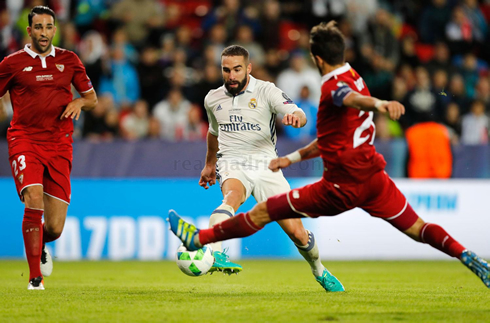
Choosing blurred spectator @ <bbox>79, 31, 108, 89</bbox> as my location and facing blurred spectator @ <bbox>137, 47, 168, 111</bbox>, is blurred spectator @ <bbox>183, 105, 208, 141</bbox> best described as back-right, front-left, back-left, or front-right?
front-right

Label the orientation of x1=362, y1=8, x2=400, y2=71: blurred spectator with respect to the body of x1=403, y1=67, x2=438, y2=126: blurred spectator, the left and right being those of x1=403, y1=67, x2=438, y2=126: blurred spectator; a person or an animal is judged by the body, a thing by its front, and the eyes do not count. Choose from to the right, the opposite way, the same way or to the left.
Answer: the same way

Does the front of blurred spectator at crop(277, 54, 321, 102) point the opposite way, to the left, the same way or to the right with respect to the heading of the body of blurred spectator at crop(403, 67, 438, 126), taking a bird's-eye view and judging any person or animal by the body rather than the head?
the same way

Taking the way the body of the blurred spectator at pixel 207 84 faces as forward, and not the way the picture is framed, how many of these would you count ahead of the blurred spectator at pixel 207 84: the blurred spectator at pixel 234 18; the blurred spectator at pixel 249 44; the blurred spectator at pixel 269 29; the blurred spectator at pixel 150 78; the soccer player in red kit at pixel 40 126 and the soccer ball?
2

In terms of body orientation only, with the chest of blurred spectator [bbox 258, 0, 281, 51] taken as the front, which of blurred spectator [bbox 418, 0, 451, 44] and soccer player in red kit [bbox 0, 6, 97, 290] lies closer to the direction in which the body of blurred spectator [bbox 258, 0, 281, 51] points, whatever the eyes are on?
the soccer player in red kit

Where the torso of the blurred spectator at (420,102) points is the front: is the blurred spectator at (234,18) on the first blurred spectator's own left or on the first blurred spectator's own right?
on the first blurred spectator's own right

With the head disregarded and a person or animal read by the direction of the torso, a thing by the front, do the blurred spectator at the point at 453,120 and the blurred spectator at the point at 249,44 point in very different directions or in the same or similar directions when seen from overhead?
same or similar directions

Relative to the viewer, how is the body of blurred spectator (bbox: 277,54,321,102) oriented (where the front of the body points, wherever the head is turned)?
toward the camera

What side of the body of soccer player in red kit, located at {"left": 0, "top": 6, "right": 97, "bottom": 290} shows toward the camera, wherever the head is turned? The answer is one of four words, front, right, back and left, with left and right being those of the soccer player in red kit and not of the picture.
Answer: front

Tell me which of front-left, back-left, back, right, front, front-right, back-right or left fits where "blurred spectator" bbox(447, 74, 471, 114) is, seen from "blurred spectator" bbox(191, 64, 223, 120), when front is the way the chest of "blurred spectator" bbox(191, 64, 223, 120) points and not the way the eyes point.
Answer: left

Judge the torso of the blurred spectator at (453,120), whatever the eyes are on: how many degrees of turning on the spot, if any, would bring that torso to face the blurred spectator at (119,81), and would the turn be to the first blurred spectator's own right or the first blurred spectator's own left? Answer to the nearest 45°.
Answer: approximately 90° to the first blurred spectator's own right

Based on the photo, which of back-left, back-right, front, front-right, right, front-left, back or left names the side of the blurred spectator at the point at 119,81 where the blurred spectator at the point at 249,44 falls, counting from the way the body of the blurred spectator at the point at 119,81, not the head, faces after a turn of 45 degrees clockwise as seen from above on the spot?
back-left

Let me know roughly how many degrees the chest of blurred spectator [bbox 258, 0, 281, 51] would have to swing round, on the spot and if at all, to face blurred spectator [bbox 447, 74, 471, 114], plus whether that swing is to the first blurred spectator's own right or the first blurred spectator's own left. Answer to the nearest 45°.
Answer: approximately 90° to the first blurred spectator's own left

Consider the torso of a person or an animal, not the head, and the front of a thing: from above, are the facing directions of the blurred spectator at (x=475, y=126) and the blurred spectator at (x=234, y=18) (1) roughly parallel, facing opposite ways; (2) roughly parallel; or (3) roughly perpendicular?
roughly parallel

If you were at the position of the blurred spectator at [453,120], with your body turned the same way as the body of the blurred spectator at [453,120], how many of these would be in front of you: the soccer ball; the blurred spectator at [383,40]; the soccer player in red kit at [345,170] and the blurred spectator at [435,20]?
2

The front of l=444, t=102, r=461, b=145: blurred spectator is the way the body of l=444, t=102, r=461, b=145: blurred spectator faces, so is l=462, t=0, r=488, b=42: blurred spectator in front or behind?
behind

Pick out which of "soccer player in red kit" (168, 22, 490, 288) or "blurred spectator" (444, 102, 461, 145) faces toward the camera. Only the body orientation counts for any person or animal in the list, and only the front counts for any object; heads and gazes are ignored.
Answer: the blurred spectator

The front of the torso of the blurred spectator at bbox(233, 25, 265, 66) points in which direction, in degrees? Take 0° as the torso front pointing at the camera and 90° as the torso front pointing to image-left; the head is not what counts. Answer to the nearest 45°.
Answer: approximately 0°

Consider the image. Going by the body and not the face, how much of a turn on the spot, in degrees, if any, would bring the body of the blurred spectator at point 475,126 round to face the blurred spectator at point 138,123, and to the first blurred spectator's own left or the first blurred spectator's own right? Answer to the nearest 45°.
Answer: approximately 45° to the first blurred spectator's own right

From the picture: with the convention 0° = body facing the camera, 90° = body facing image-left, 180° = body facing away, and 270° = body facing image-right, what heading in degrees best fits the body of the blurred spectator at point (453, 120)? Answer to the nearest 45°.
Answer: approximately 0°
